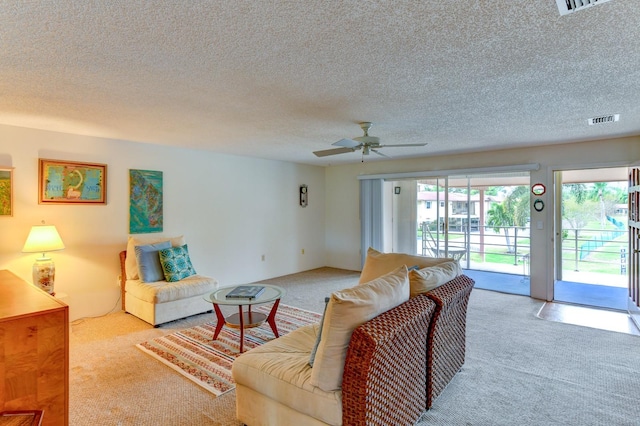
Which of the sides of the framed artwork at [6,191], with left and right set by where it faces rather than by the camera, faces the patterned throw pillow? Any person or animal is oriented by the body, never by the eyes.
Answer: left

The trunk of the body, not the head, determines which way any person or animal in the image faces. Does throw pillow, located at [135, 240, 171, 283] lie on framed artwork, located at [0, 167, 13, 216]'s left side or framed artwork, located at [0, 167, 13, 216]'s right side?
on its left

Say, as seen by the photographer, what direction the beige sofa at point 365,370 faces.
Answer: facing away from the viewer and to the left of the viewer

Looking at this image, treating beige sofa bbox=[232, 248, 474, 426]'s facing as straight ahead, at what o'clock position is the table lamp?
The table lamp is roughly at 11 o'clock from the beige sofa.

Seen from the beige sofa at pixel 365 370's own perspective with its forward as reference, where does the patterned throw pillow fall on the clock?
The patterned throw pillow is roughly at 12 o'clock from the beige sofa.

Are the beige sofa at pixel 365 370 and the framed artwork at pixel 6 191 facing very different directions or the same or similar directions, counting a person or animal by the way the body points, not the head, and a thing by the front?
very different directions

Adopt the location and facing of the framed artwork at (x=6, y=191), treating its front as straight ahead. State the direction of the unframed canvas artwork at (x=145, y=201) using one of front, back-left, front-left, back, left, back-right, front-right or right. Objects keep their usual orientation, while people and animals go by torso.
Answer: left

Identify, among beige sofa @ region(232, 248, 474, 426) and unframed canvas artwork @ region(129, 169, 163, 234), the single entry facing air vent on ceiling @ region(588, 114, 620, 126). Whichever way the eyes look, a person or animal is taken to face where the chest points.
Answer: the unframed canvas artwork

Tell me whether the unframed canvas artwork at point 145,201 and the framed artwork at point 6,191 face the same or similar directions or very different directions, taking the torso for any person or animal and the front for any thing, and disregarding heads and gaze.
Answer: same or similar directions

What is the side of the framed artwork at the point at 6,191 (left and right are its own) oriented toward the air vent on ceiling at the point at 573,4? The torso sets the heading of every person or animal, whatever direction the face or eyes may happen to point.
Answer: front

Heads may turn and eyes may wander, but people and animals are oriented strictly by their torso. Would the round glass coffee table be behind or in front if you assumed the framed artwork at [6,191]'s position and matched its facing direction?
in front

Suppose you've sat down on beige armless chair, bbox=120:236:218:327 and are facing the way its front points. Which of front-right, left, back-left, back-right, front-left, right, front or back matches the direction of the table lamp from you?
back-right

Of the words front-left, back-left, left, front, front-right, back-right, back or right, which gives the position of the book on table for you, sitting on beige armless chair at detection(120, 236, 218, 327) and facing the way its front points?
front

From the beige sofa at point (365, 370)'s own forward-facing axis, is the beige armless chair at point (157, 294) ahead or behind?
ahead

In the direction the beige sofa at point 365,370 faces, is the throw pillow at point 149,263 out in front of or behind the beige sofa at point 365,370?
in front

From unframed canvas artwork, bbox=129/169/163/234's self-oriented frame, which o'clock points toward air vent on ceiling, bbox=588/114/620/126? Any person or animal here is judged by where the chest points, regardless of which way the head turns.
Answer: The air vent on ceiling is roughly at 12 o'clock from the unframed canvas artwork.

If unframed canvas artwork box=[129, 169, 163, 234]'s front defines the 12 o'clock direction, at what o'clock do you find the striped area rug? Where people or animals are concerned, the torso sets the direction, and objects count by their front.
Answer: The striped area rug is roughly at 1 o'clock from the unframed canvas artwork.
